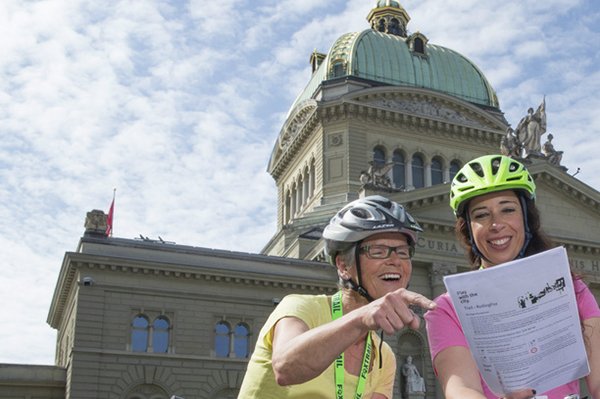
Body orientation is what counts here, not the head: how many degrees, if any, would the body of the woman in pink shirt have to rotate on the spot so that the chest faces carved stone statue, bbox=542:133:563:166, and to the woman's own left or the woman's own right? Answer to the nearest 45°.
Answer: approximately 180°

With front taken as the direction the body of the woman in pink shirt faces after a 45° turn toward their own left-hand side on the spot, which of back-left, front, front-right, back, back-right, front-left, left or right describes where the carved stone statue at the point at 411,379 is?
back-left

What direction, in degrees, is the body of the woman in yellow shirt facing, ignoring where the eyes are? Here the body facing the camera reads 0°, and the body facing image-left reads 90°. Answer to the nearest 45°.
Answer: approximately 315°

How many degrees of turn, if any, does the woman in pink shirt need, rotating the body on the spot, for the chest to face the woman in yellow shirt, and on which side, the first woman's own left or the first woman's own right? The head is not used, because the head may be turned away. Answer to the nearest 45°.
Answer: approximately 90° to the first woman's own right

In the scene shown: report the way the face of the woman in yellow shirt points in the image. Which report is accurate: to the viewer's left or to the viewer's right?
to the viewer's right

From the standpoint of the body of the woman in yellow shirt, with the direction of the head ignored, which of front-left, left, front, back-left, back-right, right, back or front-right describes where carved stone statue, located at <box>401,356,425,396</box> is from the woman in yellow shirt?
back-left

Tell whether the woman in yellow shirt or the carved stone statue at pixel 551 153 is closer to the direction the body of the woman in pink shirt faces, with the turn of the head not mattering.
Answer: the woman in yellow shirt

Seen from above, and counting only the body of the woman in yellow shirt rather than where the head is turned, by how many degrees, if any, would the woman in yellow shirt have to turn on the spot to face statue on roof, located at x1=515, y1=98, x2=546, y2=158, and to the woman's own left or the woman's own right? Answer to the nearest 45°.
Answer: approximately 135° to the woman's own left

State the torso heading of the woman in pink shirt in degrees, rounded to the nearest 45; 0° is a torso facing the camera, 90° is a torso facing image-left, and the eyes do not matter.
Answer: approximately 0°

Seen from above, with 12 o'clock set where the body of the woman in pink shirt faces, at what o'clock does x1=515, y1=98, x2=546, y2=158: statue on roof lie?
The statue on roof is roughly at 6 o'clock from the woman in pink shirt.
